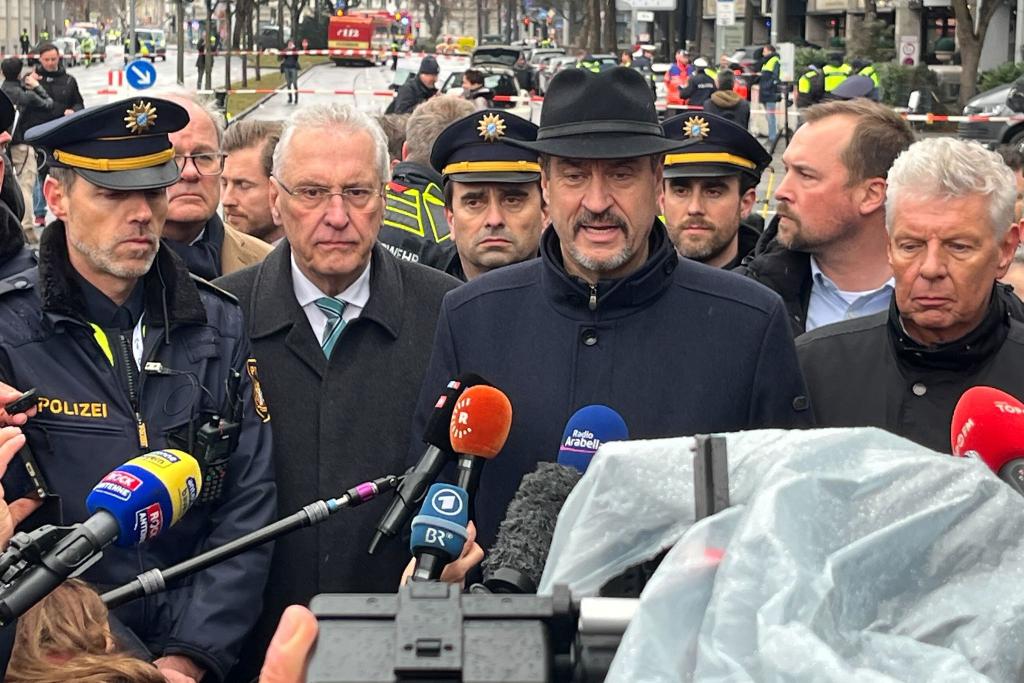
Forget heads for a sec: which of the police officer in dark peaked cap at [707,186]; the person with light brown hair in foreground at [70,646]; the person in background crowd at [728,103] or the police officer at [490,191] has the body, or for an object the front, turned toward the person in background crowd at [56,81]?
the person with light brown hair in foreground at [70,646]

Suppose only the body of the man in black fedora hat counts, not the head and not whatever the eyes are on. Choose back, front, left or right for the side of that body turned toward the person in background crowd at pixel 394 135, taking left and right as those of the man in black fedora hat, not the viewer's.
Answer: back

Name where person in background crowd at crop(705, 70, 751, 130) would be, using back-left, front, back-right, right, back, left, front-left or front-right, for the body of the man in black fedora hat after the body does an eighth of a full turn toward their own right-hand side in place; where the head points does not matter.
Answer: back-right

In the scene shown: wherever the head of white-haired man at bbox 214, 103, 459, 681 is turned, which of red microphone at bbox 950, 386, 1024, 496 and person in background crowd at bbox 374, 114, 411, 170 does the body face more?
the red microphone

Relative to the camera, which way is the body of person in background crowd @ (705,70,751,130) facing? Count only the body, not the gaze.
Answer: away from the camera

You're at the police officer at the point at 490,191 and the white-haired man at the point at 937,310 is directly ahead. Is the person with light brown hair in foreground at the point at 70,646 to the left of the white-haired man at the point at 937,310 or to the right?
right

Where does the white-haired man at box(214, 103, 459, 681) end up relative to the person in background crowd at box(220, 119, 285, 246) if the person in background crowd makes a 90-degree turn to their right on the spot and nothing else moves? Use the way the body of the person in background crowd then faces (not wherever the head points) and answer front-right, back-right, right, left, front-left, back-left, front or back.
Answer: back-left

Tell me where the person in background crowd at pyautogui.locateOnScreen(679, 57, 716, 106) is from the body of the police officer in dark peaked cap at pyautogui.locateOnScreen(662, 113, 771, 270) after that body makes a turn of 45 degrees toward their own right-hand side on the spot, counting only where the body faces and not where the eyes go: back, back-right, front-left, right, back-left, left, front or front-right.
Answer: right
